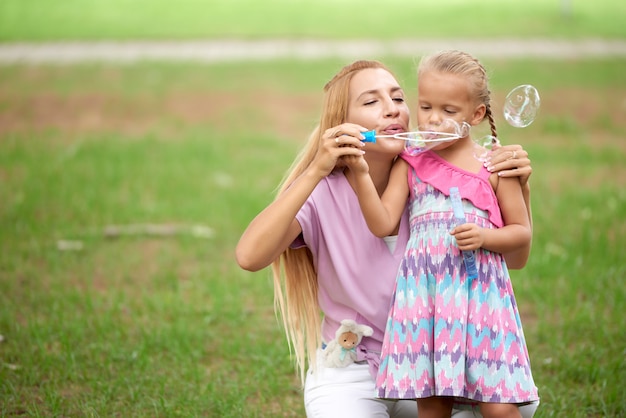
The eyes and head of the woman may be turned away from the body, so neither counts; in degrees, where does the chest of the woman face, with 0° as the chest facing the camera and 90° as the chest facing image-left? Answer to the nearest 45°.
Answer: approximately 315°

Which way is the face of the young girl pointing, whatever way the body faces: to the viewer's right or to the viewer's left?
to the viewer's left

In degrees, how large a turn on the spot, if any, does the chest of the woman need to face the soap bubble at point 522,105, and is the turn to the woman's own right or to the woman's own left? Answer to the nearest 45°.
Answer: approximately 45° to the woman's own left

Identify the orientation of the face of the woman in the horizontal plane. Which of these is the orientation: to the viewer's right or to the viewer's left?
to the viewer's right
